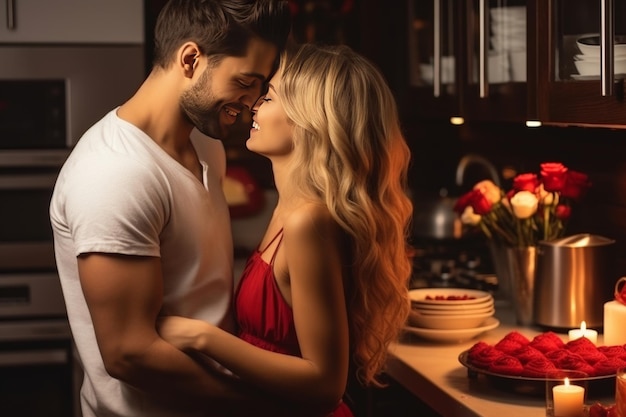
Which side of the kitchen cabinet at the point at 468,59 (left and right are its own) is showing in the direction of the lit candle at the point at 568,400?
front

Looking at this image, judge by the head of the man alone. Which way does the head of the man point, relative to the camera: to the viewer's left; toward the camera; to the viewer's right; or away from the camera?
to the viewer's right

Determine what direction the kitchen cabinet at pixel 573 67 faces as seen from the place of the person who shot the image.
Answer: facing the viewer

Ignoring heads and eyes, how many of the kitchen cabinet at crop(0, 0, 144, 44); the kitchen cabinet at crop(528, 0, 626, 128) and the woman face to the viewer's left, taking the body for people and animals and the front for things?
1

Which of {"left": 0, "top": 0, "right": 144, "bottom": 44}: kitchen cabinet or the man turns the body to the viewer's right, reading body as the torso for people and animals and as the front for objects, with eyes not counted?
the man

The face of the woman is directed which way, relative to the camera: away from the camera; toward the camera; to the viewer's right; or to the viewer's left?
to the viewer's left

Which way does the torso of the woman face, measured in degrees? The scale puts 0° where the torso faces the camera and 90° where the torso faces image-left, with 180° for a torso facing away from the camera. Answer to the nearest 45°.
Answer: approximately 90°
